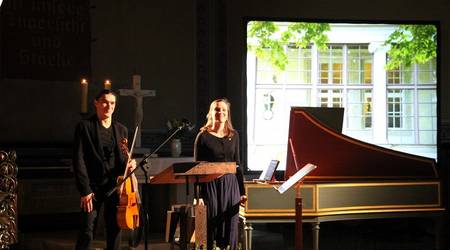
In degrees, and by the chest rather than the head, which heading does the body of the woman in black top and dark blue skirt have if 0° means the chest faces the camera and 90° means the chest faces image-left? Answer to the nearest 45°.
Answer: approximately 0°

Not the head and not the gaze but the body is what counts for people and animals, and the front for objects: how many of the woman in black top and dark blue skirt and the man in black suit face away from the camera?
0

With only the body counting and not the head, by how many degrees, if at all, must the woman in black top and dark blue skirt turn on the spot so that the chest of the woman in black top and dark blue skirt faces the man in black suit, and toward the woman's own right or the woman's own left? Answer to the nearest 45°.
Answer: approximately 45° to the woman's own right

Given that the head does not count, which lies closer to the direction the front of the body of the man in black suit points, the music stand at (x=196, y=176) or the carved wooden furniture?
the music stand

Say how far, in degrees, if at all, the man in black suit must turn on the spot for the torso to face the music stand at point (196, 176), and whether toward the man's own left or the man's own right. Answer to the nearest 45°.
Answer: approximately 45° to the man's own left

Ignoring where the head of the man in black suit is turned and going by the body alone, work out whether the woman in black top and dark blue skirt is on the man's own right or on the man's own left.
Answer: on the man's own left

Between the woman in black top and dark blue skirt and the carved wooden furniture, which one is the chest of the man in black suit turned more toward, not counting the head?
the woman in black top and dark blue skirt

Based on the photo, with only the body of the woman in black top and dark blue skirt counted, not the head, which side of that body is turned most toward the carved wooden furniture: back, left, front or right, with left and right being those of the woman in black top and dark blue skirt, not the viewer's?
right
